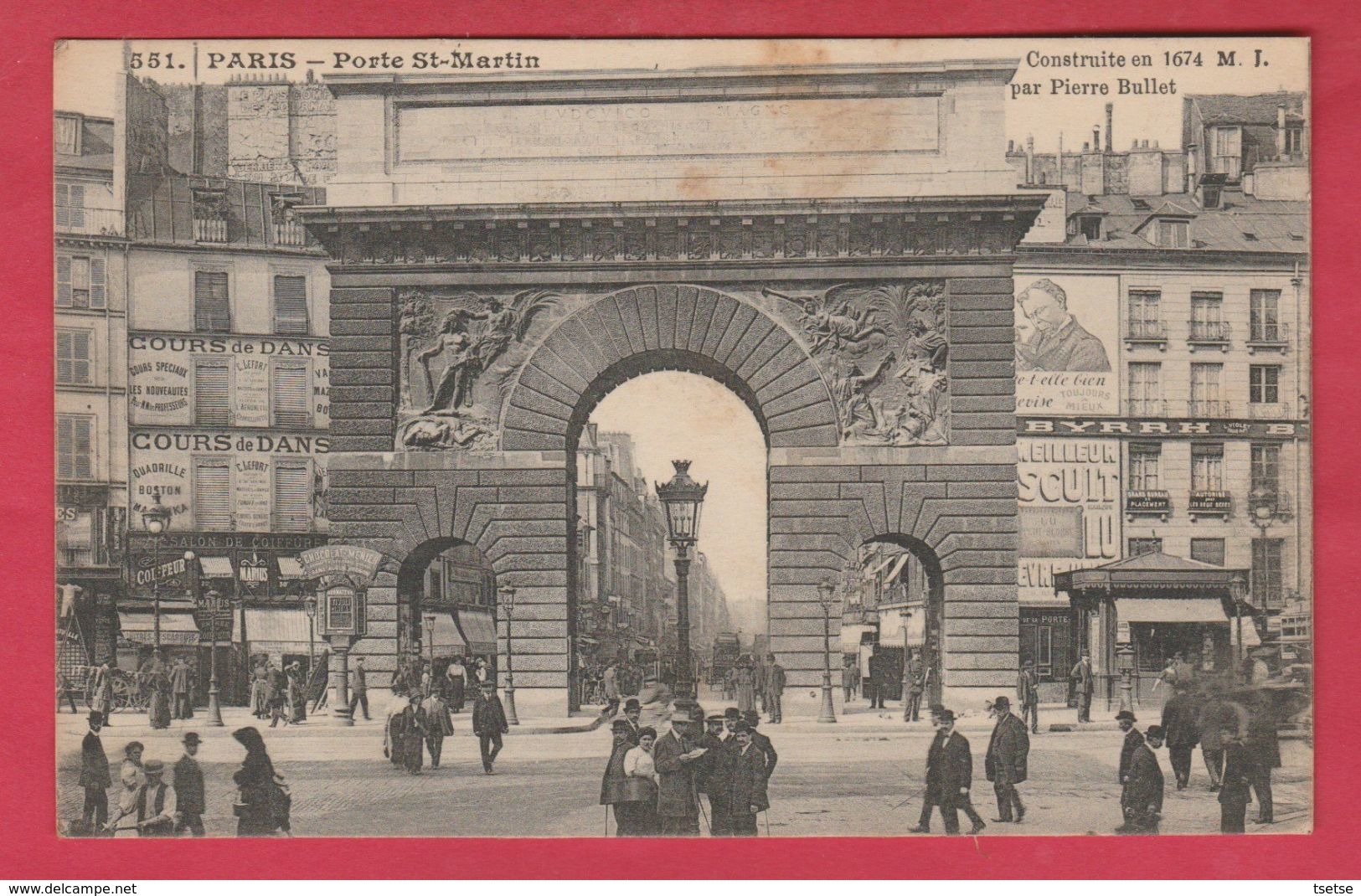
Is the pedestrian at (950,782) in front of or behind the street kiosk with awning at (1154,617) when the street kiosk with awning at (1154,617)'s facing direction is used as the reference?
in front

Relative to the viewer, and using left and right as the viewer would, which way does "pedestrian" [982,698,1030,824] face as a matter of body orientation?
facing the viewer and to the left of the viewer

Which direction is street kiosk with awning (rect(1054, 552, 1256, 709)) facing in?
toward the camera

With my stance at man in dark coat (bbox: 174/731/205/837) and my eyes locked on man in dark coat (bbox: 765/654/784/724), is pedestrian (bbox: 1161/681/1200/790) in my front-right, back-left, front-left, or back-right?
front-right

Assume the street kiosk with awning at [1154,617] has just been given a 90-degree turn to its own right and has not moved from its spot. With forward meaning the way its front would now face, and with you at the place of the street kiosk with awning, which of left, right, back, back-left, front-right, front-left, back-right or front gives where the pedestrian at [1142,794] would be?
left

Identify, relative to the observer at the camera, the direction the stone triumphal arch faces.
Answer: facing the viewer

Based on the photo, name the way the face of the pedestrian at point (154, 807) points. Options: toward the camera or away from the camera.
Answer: toward the camera

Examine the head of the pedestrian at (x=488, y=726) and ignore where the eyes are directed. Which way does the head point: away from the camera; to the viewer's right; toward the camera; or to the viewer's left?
toward the camera

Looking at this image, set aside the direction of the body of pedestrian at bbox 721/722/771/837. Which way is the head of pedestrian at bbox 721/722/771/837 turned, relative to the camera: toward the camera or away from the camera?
toward the camera

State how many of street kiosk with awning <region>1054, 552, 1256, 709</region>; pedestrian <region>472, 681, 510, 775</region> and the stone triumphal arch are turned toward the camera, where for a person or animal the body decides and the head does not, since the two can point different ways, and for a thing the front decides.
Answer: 3

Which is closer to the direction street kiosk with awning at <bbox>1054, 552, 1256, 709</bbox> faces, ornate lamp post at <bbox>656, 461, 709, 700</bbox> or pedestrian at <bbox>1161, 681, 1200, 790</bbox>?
the pedestrian

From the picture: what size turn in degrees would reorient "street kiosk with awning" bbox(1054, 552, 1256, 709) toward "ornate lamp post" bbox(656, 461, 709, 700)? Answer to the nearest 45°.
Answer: approximately 90° to its right
